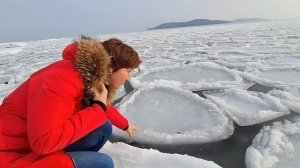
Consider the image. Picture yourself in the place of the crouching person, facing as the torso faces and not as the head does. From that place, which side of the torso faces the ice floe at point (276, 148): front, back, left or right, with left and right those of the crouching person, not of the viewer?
front

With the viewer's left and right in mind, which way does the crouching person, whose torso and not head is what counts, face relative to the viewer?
facing to the right of the viewer

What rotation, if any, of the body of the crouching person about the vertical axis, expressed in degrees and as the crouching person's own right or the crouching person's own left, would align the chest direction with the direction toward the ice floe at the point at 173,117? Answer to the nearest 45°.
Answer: approximately 45° to the crouching person's own left

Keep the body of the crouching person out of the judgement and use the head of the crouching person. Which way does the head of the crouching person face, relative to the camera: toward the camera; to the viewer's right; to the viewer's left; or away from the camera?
to the viewer's right

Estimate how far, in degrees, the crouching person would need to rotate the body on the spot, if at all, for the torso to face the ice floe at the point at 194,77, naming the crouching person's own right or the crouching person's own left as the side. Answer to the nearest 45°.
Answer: approximately 45° to the crouching person's own left

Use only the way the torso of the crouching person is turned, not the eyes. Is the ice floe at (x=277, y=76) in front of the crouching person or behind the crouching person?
in front
